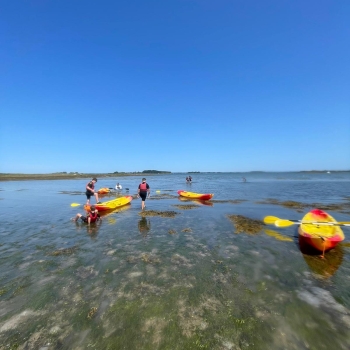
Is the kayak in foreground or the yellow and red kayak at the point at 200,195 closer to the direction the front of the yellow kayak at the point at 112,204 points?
the yellow and red kayak

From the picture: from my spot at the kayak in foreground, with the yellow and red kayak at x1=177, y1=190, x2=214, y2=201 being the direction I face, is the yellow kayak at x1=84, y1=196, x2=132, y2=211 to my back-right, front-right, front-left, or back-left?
front-left

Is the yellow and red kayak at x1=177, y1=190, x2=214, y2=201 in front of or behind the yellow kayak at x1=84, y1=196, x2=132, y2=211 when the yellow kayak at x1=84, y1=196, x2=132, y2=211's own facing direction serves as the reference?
in front

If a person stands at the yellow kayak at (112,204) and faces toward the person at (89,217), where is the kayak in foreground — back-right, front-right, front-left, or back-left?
front-left

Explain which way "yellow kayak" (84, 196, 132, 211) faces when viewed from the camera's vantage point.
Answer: facing away from the viewer and to the right of the viewer

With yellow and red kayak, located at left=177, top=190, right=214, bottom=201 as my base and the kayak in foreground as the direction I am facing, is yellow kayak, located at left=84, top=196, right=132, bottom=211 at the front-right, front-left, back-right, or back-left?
front-right

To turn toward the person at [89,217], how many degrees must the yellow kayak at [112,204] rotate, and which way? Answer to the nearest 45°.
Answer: approximately 135° to its right

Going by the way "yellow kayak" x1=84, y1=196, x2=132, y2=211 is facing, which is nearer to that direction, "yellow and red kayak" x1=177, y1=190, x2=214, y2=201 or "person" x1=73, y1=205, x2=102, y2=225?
the yellow and red kayak

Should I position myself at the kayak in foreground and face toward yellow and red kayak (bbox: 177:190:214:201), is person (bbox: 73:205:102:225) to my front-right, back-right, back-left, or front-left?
front-left

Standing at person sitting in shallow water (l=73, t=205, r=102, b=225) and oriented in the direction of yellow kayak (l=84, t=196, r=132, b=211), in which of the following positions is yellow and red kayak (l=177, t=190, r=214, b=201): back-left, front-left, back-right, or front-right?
front-right

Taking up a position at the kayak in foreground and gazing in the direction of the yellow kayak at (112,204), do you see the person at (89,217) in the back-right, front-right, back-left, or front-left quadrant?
front-left

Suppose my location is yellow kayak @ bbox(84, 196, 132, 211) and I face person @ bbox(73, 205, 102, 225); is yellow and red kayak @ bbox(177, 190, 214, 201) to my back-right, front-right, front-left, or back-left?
back-left

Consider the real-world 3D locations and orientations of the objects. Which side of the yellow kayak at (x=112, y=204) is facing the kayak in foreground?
right
